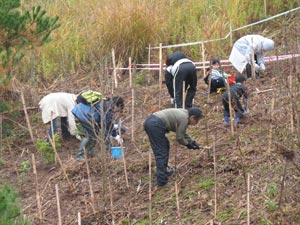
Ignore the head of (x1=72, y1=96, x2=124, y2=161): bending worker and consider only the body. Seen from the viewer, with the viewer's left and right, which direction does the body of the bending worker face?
facing to the right of the viewer

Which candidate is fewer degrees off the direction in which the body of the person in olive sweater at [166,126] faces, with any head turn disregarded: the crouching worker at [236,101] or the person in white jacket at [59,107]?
the crouching worker

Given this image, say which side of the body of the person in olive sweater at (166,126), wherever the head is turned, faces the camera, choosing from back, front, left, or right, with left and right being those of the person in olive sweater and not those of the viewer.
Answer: right

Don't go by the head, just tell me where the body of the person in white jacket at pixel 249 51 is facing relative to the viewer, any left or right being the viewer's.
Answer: facing to the right of the viewer

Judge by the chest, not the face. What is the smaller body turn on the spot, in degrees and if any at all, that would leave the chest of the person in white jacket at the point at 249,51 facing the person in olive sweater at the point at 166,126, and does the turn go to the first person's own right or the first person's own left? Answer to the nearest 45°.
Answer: approximately 90° to the first person's own right

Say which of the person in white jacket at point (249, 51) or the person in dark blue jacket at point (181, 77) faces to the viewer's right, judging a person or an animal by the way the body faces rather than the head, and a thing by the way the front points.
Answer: the person in white jacket

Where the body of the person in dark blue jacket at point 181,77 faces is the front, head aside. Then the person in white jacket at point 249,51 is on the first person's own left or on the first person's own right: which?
on the first person's own right
